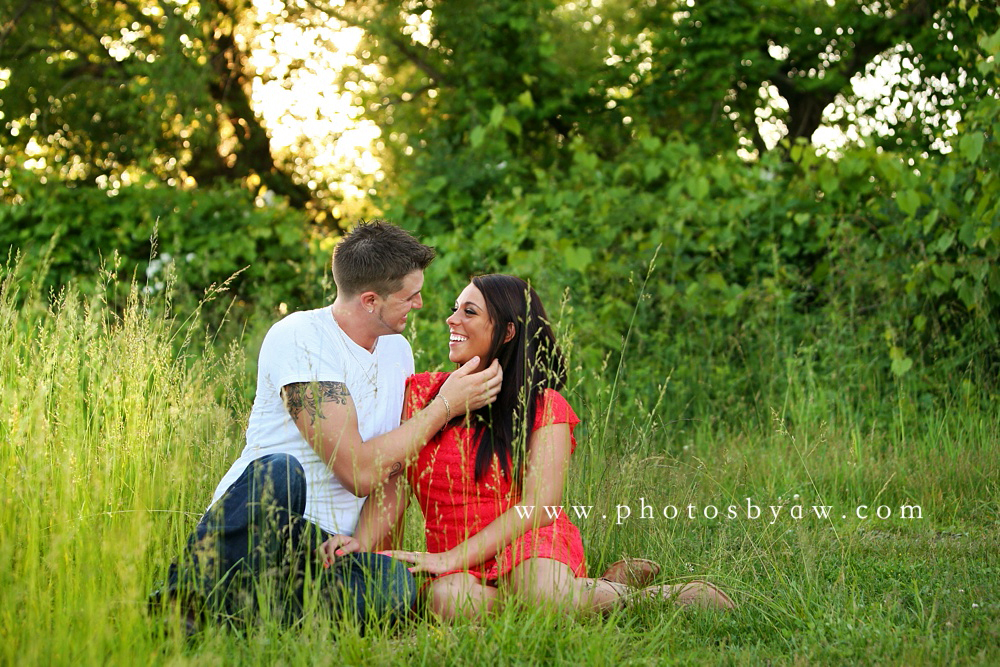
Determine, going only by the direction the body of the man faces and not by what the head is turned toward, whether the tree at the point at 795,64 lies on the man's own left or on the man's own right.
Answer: on the man's own left

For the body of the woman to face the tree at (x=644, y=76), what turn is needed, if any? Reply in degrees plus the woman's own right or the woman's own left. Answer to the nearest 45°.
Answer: approximately 135° to the woman's own right

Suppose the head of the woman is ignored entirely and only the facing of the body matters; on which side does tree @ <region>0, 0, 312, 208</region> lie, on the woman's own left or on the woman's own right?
on the woman's own right

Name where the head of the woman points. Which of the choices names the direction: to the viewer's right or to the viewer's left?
to the viewer's left
